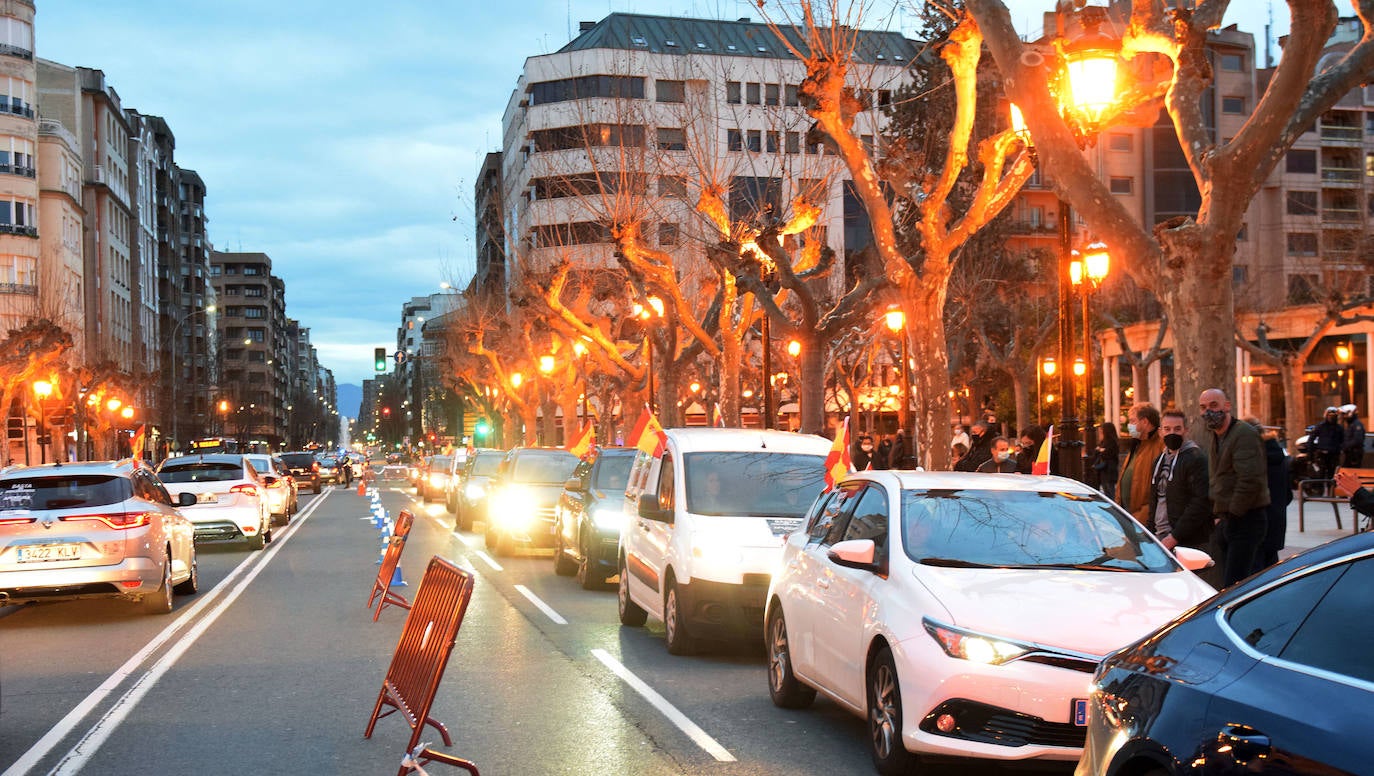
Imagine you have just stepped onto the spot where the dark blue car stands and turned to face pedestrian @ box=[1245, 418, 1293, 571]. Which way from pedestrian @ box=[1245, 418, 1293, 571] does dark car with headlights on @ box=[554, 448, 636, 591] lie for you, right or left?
left

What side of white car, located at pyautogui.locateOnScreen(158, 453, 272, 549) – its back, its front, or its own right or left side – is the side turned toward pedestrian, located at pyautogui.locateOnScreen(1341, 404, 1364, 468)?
right

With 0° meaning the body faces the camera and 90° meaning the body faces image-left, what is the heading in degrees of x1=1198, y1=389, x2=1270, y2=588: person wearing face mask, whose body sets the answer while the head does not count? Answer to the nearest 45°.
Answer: approximately 45°

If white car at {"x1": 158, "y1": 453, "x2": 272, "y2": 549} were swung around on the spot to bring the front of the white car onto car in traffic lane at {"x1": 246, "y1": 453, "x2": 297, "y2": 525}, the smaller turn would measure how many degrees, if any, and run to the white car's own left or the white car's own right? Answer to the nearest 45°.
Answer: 0° — it already faces it

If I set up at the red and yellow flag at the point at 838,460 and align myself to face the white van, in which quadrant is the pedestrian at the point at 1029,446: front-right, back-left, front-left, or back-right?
back-right

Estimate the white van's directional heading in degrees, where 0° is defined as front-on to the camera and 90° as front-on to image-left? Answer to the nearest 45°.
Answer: approximately 315°

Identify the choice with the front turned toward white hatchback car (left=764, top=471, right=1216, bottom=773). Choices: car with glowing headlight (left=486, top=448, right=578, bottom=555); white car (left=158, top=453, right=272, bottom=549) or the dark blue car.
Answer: the car with glowing headlight

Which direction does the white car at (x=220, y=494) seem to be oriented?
away from the camera

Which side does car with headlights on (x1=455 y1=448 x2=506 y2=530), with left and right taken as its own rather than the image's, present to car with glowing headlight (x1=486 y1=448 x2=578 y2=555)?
front
